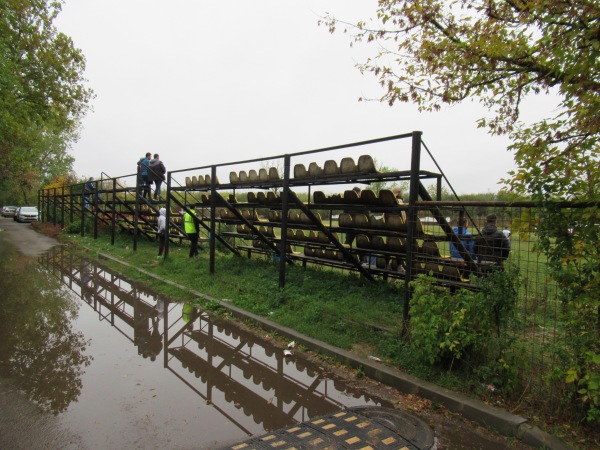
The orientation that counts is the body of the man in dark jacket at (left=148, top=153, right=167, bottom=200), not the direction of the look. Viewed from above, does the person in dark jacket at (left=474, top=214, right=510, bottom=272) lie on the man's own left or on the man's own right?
on the man's own right

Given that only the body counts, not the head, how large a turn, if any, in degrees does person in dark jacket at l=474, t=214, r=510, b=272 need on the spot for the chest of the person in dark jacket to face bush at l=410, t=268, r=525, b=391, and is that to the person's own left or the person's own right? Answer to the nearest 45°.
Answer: approximately 180°

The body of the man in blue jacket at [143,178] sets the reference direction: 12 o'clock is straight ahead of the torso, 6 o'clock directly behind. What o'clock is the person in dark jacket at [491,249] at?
The person in dark jacket is roughly at 4 o'clock from the man in blue jacket.

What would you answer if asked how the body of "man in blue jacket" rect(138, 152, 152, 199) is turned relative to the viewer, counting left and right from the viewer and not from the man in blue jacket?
facing away from the viewer and to the right of the viewer

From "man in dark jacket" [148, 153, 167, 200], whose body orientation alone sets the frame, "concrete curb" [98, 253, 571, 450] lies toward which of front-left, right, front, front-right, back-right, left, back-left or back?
back-right

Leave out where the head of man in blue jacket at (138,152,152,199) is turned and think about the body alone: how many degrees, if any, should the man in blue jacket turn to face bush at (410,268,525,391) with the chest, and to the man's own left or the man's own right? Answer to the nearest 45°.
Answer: approximately 135° to the man's own right

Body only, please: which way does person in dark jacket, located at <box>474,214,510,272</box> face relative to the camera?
away from the camera

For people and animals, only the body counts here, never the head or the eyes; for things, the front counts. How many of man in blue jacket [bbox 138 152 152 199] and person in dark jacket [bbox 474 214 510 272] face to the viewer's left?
0

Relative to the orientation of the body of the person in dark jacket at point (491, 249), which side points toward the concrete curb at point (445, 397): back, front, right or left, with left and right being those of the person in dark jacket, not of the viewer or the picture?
back

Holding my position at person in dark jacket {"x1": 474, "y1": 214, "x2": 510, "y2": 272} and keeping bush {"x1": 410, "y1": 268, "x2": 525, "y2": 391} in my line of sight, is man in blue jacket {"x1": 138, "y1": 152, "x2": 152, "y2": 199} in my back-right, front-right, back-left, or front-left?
back-right
